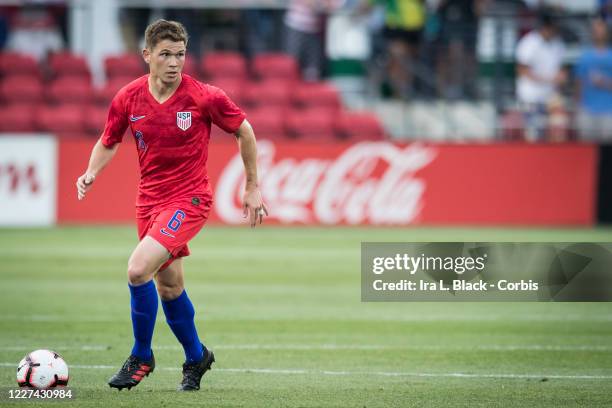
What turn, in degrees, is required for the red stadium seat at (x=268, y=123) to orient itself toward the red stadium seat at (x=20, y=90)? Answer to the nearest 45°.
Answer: approximately 90° to its right

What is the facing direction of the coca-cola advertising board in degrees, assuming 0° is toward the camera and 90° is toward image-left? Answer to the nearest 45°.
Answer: approximately 0°

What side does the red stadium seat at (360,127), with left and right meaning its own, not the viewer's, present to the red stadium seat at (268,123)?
right

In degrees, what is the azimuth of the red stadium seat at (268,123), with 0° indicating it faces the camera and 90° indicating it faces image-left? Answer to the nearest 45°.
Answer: approximately 0°

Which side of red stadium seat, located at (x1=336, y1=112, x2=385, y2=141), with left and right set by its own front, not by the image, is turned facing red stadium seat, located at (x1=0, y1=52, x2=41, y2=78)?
right

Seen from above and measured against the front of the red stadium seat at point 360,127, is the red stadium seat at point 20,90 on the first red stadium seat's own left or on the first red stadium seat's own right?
on the first red stadium seat's own right

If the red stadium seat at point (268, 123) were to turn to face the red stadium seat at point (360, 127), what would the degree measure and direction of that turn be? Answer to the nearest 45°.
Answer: approximately 90° to its left

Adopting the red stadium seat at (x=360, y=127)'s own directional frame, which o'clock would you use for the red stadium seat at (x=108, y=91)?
the red stadium seat at (x=108, y=91) is roughly at 3 o'clock from the red stadium seat at (x=360, y=127).
